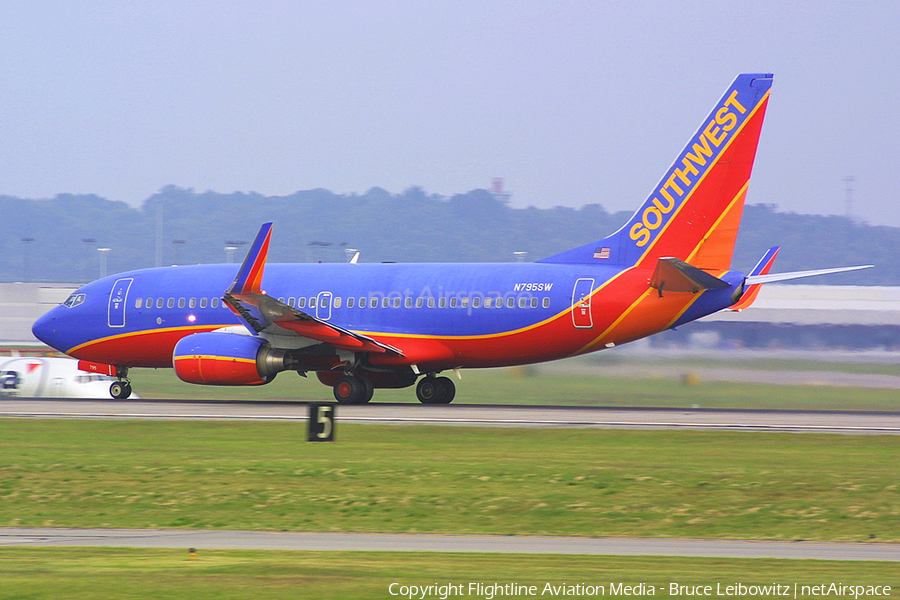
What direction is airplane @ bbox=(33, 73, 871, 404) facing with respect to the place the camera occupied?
facing away from the viewer and to the left of the viewer

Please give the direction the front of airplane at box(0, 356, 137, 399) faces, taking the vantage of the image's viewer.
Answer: facing to the right of the viewer

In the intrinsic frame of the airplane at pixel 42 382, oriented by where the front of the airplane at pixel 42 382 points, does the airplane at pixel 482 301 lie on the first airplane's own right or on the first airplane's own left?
on the first airplane's own right

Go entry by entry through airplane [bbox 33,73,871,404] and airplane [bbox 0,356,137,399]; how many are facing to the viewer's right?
1
